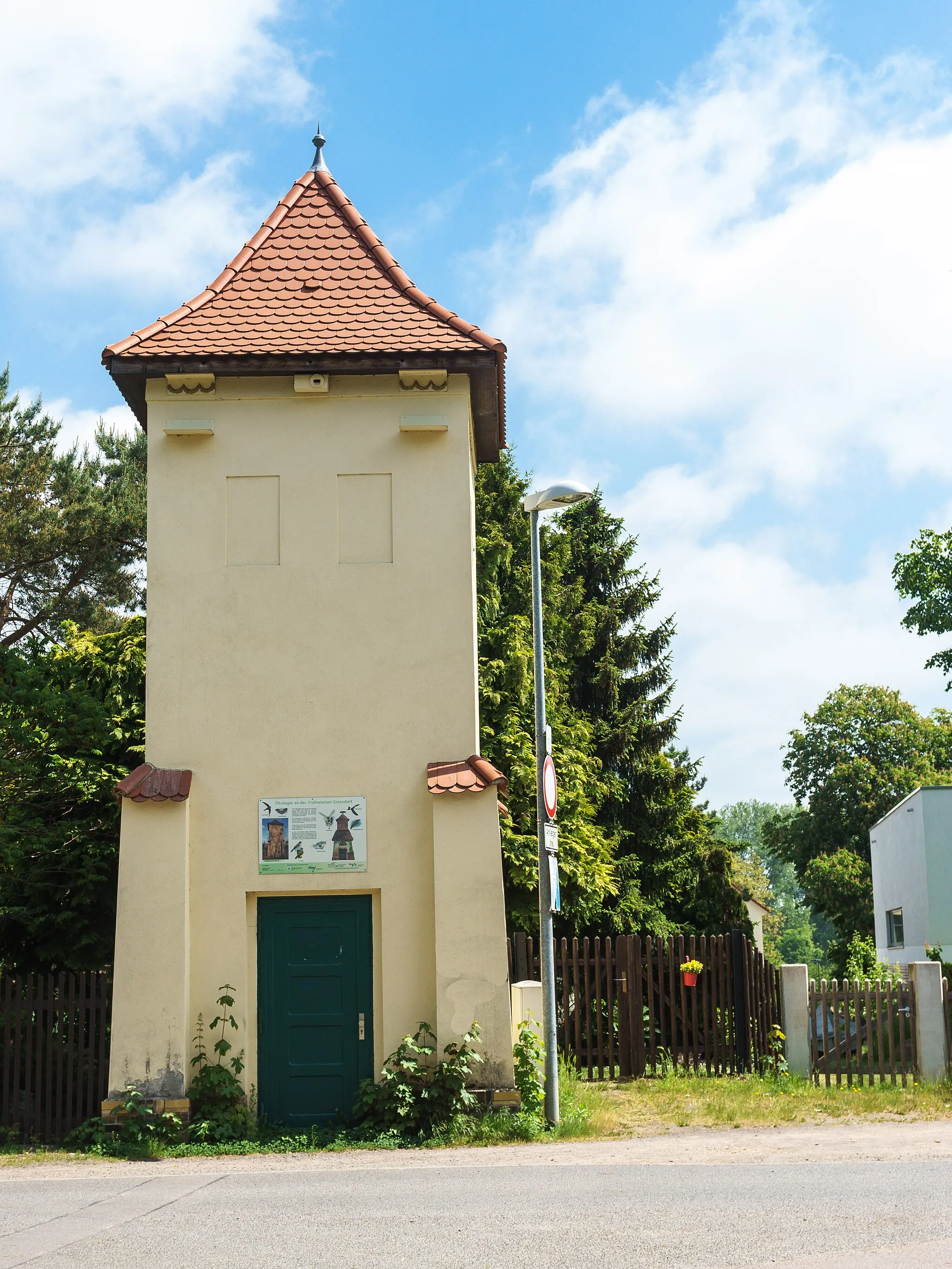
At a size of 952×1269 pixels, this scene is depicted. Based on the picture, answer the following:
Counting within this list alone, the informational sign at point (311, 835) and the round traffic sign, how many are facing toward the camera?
1

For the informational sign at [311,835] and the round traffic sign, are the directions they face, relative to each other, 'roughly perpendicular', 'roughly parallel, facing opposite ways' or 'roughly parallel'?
roughly perpendicular

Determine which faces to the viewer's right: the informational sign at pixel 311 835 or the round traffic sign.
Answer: the round traffic sign

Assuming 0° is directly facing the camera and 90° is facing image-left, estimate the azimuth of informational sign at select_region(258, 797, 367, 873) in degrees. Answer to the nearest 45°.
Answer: approximately 0°

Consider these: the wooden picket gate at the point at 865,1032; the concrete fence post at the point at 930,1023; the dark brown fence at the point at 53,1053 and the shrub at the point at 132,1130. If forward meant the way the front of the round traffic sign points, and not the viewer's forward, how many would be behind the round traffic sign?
2

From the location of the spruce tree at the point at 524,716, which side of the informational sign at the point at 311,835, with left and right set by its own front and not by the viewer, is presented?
back

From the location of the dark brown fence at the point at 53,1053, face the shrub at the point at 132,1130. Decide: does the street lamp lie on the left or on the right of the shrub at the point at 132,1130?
left

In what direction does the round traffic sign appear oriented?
to the viewer's right

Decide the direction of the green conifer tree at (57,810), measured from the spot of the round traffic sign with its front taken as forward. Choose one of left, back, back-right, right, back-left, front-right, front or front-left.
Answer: back-left

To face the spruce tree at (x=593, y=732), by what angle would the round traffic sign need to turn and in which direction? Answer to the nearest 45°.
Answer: approximately 90° to its left

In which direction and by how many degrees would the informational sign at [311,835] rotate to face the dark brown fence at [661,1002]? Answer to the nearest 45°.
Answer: approximately 135° to its left
